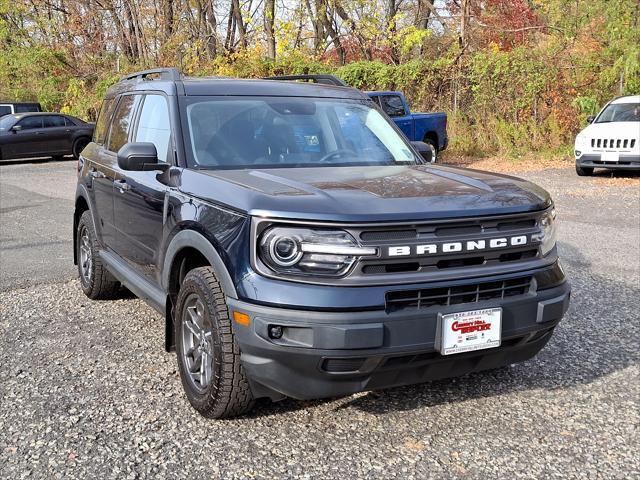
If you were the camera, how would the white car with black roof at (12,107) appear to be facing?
facing to the left of the viewer

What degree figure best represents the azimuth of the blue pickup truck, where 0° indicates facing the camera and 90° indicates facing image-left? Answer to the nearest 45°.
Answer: approximately 45°

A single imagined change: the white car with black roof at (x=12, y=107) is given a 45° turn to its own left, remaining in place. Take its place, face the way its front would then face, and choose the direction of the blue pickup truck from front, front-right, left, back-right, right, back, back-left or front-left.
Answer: left

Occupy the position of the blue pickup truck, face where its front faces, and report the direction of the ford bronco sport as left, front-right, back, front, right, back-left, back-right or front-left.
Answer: front-left

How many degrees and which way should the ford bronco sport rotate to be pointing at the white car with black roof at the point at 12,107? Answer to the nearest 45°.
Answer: approximately 180°

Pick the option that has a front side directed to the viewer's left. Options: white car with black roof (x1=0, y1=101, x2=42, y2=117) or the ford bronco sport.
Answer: the white car with black roof

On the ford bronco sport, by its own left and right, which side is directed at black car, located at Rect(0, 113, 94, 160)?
back

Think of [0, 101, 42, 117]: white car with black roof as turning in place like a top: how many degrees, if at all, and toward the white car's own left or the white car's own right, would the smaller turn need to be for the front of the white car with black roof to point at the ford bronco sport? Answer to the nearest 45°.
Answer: approximately 90° to the white car's own left

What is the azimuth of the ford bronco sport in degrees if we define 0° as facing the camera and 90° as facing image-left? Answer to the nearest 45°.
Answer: approximately 315°

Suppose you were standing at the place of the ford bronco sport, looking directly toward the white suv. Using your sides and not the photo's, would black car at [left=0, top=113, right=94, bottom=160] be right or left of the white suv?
left

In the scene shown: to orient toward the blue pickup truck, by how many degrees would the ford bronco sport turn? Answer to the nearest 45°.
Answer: approximately 135° to its left

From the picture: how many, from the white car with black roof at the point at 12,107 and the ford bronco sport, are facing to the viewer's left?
1
